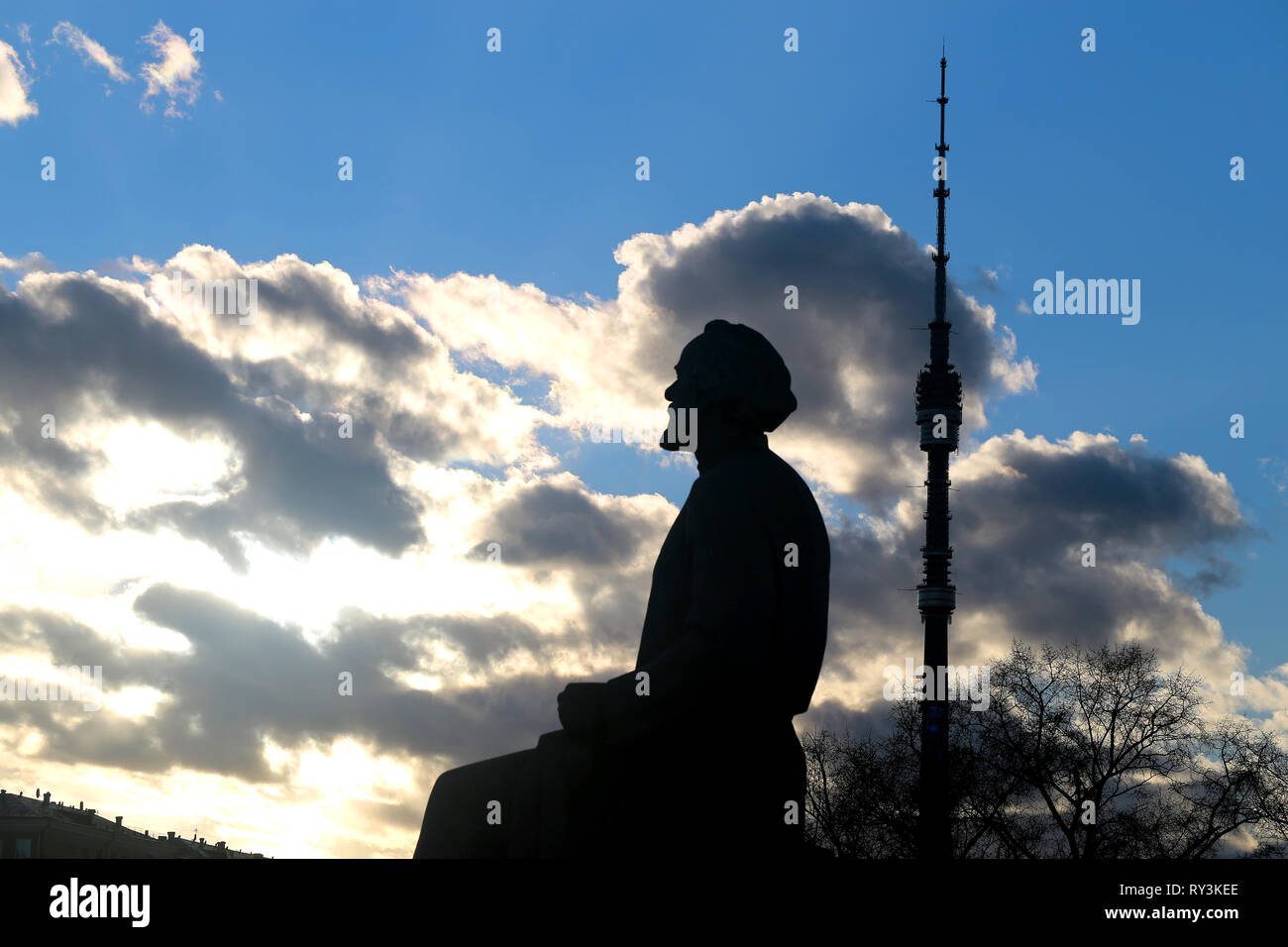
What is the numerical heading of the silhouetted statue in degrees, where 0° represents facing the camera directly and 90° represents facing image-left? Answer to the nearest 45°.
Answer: approximately 90°
